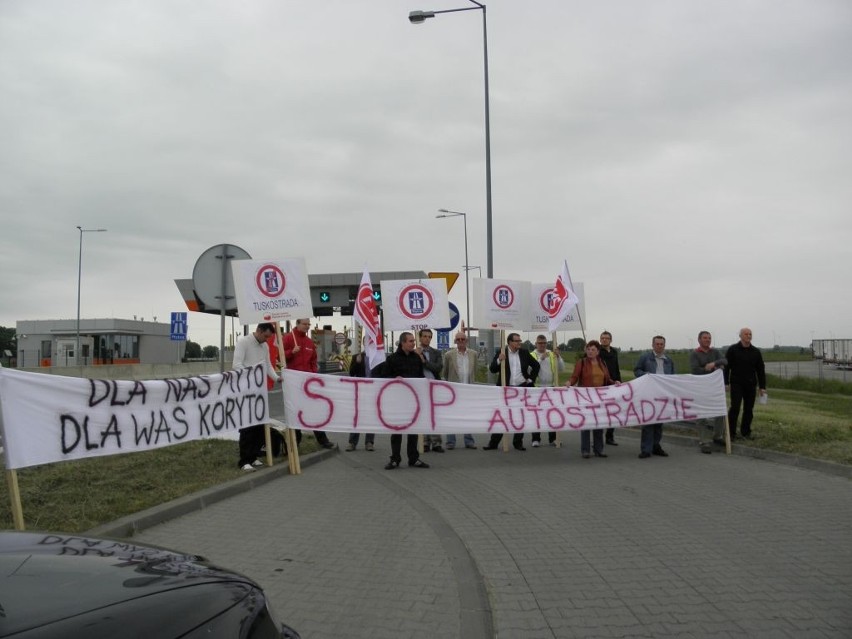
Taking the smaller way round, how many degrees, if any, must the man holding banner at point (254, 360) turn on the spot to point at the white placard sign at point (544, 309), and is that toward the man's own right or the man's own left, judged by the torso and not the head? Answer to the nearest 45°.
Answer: approximately 90° to the man's own left

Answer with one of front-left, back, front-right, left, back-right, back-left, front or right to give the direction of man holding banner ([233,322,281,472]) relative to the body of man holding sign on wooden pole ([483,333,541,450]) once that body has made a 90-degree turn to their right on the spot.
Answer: front-left

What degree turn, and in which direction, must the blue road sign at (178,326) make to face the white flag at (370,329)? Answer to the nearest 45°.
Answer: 0° — it already faces it

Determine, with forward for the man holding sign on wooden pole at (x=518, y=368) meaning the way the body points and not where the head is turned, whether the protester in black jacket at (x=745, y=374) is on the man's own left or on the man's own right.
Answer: on the man's own left

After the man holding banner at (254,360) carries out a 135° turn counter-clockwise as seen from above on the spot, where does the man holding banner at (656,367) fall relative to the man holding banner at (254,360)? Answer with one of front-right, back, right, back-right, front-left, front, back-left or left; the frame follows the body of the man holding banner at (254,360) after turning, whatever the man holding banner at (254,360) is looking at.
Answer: right

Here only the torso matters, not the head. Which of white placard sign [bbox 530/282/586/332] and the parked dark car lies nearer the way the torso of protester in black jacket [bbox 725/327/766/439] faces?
the parked dark car

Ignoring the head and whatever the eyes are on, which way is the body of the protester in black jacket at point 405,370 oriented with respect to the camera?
toward the camera

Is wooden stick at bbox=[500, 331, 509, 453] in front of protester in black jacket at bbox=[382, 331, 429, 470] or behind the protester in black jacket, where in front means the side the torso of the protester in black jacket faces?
behind

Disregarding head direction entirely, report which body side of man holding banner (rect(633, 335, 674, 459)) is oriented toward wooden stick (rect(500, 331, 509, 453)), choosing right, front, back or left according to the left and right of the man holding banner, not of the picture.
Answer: right

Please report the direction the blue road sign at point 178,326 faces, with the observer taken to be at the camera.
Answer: facing the viewer

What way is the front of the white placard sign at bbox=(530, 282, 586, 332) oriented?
toward the camera

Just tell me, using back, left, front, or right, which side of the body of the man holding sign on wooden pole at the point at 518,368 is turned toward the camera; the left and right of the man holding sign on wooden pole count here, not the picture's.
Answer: front

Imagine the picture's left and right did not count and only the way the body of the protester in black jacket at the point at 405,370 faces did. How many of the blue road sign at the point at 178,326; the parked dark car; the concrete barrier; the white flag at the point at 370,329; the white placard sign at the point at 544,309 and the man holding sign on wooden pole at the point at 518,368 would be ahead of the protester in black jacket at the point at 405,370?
1
